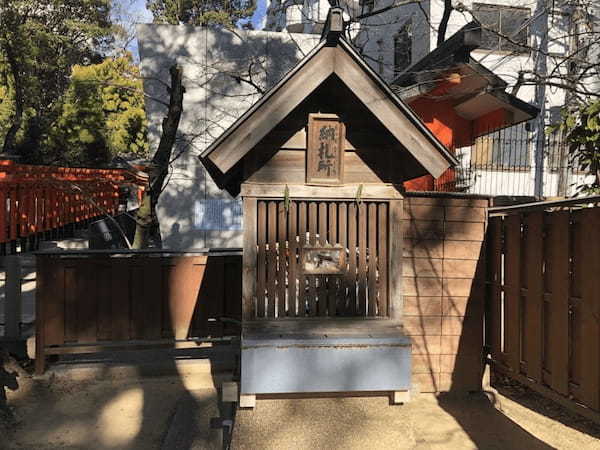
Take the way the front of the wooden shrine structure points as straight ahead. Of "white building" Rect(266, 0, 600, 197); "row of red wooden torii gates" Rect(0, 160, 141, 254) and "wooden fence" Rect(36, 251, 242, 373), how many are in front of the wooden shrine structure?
0

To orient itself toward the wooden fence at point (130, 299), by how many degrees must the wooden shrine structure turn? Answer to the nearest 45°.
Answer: approximately 135° to its right

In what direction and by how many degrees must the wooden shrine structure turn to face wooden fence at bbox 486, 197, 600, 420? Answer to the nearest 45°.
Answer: approximately 90° to its left

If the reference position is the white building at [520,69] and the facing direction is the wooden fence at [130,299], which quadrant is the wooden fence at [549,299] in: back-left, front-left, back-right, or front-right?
front-left

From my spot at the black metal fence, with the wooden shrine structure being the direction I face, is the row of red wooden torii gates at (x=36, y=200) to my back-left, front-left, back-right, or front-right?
front-right

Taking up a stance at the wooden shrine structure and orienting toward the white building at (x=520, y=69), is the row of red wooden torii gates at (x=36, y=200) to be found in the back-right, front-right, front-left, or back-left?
front-left

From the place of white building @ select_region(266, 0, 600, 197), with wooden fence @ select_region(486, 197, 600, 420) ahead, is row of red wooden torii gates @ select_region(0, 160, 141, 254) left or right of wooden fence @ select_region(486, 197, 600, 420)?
right

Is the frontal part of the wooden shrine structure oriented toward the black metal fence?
no

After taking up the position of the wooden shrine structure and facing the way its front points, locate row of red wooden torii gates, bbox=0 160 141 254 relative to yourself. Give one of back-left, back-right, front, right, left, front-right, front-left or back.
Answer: back-right

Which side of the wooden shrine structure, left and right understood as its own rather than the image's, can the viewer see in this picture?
front

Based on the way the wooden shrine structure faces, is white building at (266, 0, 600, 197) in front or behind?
behind

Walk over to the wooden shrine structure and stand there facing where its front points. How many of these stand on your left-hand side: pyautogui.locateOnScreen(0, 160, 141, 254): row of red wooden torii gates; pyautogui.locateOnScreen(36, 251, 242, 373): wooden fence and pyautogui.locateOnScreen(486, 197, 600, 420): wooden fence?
1

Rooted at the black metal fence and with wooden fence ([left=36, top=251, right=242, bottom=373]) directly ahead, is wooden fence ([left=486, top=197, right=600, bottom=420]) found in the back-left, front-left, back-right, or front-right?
front-left
